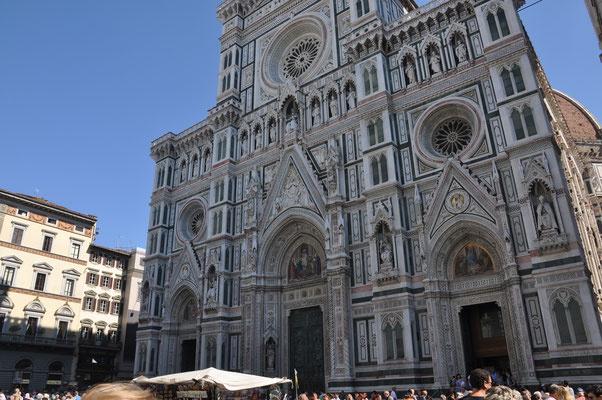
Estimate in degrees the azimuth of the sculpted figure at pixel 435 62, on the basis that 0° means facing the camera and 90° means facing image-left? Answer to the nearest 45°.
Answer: approximately 45°

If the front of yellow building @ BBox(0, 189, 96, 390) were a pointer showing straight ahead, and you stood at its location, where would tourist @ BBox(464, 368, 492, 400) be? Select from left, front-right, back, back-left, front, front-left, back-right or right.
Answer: front-right

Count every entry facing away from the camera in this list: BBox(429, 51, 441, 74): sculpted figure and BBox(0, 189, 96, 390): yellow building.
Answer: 0

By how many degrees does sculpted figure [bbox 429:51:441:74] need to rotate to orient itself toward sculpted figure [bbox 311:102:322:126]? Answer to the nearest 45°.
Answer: approximately 45° to its right

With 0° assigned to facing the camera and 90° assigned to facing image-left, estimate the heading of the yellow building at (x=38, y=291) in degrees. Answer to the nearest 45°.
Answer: approximately 315°

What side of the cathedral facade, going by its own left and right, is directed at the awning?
front

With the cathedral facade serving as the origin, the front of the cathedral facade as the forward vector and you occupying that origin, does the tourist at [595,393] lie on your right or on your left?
on your left

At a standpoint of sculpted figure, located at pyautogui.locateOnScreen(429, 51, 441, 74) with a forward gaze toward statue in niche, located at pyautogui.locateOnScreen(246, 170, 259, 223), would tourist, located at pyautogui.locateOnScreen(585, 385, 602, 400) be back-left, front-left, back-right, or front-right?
back-left

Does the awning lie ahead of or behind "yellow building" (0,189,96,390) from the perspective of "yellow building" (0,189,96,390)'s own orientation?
ahead

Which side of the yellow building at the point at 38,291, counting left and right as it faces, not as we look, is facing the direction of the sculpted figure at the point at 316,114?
front

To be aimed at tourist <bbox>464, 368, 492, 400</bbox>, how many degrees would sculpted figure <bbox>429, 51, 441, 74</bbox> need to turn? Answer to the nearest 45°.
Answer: approximately 45° to its left

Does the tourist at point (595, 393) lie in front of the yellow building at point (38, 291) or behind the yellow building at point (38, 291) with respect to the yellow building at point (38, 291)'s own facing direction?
in front

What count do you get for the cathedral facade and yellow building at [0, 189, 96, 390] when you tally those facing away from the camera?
0
